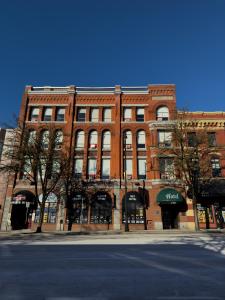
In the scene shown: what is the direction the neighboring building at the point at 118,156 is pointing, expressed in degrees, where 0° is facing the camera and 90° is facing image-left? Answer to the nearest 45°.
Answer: approximately 0°
